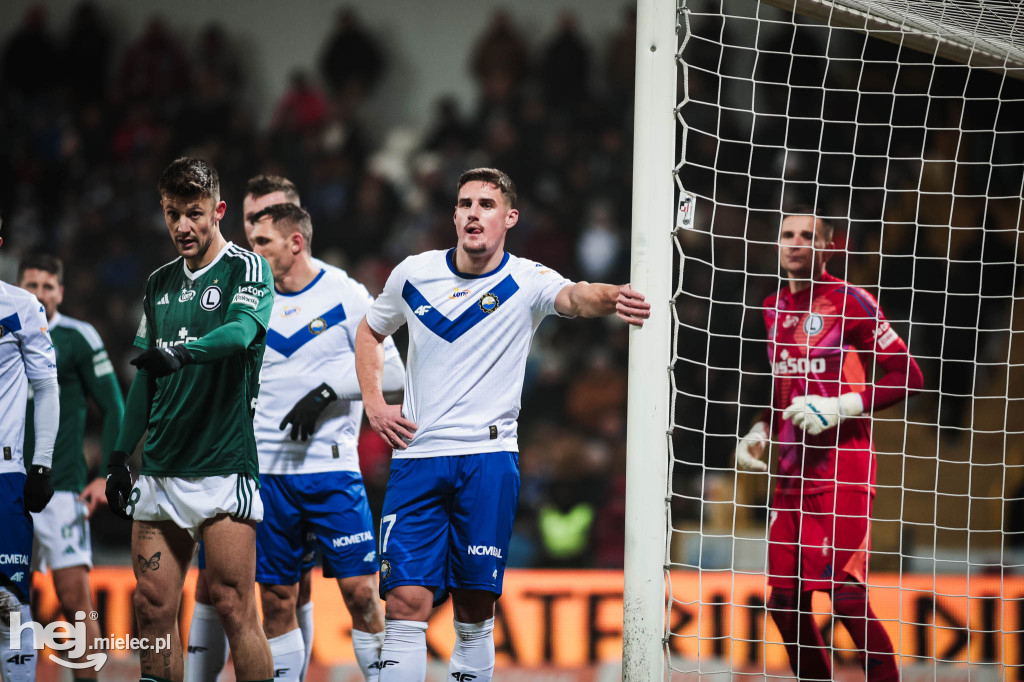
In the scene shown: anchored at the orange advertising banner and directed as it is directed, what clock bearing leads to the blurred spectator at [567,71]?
The blurred spectator is roughly at 6 o'clock from the orange advertising banner.

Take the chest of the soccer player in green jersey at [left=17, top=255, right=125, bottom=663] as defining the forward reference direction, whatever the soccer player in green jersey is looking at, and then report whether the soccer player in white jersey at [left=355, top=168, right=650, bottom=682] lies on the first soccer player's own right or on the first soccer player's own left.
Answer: on the first soccer player's own left

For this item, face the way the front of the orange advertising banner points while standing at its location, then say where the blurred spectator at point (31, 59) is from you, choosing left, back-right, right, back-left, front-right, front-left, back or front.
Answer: back-right

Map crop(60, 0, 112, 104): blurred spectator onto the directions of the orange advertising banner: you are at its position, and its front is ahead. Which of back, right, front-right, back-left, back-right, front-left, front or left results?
back-right

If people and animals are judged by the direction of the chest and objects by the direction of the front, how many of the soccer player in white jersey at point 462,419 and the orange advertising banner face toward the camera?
2

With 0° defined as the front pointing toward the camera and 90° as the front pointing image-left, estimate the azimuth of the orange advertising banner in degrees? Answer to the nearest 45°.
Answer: approximately 0°

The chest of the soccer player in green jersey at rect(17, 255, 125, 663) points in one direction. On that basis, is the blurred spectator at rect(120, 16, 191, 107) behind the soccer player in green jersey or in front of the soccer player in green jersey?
behind

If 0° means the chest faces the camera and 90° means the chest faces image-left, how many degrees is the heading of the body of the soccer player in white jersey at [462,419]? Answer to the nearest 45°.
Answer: approximately 0°
